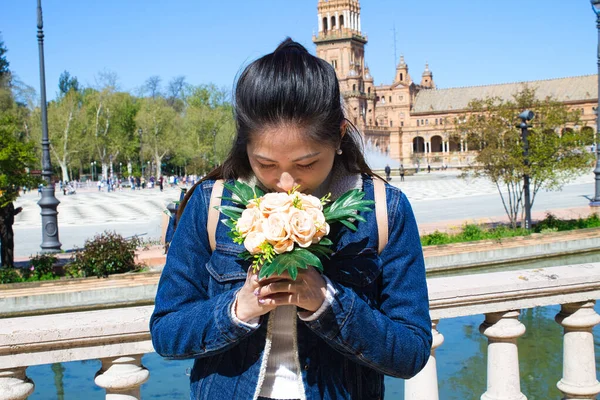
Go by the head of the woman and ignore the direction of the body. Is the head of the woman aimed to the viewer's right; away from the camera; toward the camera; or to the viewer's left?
toward the camera

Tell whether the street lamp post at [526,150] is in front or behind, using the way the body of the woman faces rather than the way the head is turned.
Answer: behind

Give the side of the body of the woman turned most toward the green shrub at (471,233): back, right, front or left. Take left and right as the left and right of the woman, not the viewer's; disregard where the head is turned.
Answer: back

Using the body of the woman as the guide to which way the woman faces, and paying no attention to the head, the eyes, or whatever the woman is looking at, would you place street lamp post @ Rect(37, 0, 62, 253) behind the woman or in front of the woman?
behind

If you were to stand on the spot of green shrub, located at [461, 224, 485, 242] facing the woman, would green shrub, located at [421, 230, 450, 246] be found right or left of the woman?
right

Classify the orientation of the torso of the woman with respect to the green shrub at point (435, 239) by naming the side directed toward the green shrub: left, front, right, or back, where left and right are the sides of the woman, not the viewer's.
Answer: back

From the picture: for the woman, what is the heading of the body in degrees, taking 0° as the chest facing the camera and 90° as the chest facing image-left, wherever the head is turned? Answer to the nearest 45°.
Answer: approximately 0°

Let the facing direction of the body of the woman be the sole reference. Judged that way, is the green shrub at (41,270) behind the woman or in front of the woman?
behind

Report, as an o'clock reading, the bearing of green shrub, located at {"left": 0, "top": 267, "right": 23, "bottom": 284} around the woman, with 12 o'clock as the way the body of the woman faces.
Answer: The green shrub is roughly at 5 o'clock from the woman.

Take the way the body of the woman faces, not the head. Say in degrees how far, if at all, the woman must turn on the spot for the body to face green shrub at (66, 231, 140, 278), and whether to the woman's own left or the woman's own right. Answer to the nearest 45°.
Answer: approximately 180°

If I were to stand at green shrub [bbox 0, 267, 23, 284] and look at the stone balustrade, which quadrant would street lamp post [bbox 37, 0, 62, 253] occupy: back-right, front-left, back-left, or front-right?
back-left

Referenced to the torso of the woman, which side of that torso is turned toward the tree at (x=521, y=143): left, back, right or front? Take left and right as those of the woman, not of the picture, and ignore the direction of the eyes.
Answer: back

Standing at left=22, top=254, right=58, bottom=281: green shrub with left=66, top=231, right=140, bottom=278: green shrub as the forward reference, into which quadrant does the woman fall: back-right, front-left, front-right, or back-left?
front-right

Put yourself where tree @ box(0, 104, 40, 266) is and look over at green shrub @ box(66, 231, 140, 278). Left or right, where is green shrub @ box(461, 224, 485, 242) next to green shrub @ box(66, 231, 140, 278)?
left
